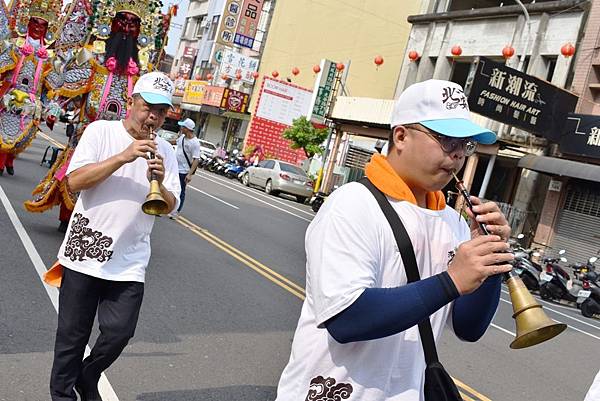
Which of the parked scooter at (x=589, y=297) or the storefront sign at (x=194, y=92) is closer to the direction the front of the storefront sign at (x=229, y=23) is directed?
the parked scooter

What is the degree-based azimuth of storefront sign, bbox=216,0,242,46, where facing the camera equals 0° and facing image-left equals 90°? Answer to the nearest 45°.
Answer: approximately 0°

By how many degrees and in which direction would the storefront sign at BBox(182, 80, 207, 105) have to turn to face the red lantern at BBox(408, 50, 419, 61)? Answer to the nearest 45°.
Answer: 0° — it already faces it

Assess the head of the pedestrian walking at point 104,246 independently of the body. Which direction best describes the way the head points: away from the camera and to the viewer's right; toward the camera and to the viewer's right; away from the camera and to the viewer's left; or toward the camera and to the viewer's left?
toward the camera and to the viewer's right

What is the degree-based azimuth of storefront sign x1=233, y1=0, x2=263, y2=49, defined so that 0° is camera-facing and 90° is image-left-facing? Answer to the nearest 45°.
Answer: approximately 0°

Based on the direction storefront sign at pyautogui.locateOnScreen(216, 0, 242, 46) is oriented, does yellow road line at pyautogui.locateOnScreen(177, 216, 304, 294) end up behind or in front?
in front

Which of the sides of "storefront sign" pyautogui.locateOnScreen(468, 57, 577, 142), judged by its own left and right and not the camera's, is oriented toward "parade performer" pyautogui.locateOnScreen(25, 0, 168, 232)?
front

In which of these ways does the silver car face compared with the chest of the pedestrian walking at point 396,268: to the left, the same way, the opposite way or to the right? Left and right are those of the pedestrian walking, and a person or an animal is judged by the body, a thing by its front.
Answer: the opposite way

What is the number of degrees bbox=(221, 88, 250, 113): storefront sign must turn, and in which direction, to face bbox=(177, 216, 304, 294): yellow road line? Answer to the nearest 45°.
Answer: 0° — it already faces it

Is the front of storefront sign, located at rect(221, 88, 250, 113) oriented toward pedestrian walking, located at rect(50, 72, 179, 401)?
yes

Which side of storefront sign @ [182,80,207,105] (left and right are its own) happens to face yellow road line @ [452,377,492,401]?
front

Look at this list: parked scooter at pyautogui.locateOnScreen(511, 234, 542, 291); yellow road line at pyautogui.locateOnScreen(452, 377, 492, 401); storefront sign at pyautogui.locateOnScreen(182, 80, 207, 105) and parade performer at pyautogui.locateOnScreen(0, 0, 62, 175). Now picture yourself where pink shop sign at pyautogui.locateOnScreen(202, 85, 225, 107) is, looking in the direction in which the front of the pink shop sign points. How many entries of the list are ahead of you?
3
